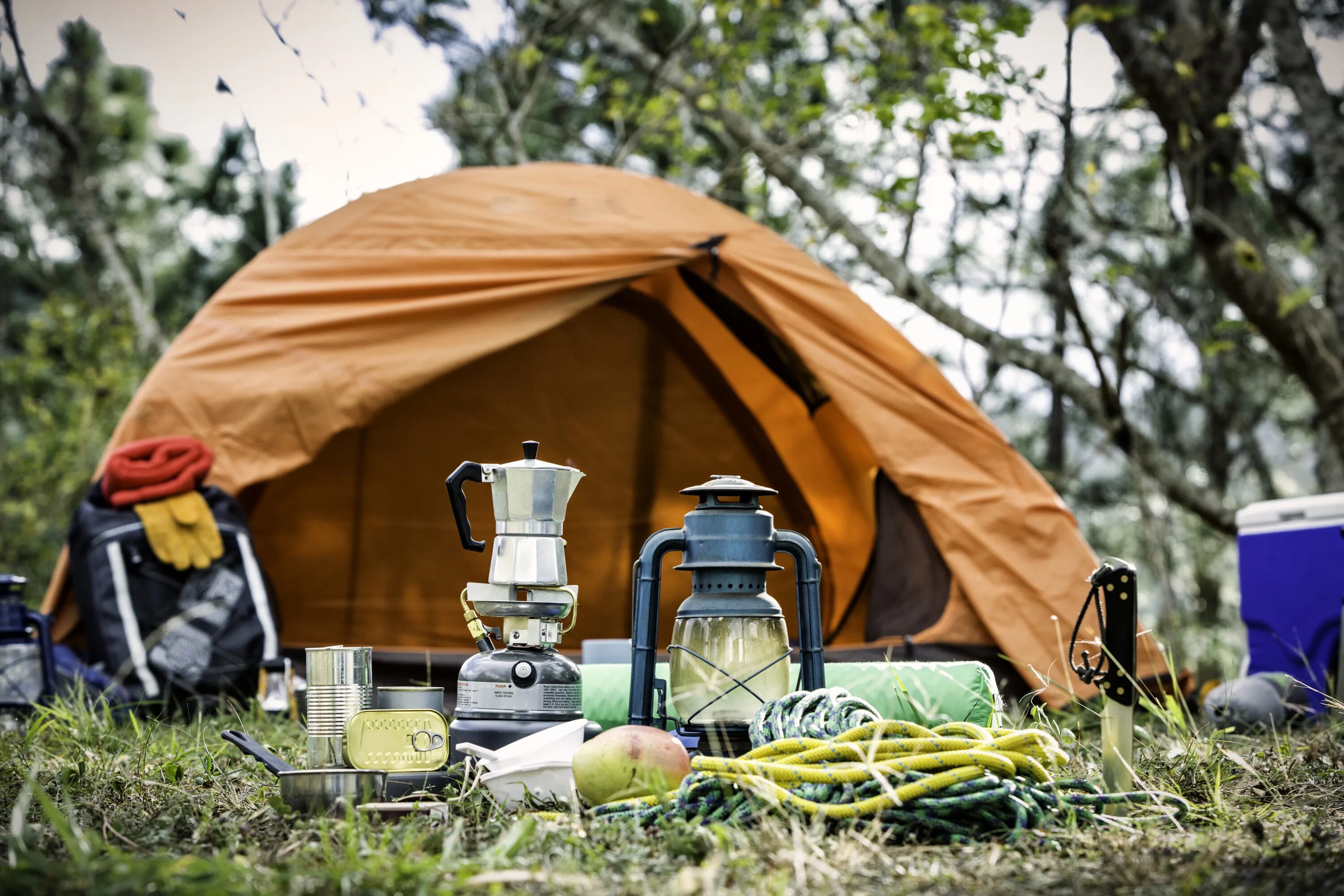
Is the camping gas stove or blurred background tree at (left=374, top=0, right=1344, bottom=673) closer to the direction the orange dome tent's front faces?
the camping gas stove

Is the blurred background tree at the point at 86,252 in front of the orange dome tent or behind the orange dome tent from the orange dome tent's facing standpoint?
behind

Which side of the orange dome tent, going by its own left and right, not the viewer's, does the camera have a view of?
front

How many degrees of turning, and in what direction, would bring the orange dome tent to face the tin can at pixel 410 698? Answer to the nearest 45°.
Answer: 0° — it already faces it

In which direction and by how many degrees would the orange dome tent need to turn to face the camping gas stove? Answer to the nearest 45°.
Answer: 0° — it already faces it

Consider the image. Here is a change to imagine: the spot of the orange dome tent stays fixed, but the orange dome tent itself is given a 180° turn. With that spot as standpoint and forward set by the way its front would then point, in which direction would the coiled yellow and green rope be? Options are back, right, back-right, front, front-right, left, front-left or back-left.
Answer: back

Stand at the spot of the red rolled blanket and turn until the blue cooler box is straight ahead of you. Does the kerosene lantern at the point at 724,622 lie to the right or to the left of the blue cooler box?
right

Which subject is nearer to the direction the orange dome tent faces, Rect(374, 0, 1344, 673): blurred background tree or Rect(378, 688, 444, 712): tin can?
the tin can

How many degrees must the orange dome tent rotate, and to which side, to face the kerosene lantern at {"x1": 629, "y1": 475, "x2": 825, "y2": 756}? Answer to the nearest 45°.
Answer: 0° — it already faces it

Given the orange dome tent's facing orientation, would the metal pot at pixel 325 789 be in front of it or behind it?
in front

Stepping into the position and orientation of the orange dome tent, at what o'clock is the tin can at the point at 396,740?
The tin can is roughly at 12 o'clock from the orange dome tent.

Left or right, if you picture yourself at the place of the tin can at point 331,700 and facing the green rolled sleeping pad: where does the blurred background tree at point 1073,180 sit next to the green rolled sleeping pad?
left
